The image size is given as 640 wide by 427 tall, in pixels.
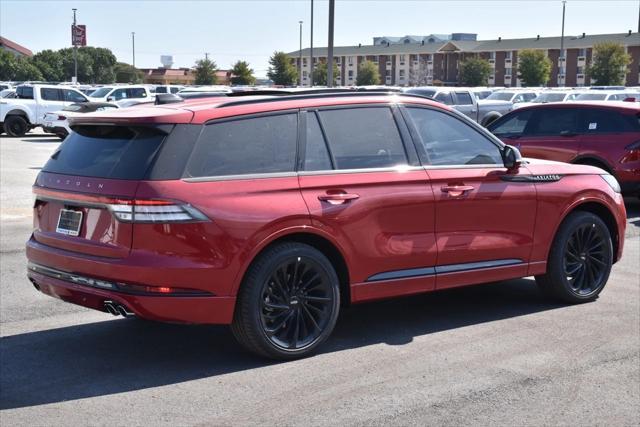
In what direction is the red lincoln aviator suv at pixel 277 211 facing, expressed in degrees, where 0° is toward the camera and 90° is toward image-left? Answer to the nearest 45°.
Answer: approximately 225°

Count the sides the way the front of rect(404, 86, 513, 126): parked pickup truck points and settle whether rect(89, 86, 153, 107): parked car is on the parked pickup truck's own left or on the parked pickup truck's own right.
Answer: on the parked pickup truck's own right

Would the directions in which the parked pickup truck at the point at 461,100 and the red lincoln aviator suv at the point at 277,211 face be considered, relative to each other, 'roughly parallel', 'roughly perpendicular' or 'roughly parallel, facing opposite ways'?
roughly parallel, facing opposite ways

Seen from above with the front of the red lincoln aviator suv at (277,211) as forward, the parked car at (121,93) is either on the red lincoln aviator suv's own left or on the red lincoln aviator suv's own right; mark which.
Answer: on the red lincoln aviator suv's own left

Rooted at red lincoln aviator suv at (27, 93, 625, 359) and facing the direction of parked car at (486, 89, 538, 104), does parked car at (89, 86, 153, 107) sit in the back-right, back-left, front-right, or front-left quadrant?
front-left

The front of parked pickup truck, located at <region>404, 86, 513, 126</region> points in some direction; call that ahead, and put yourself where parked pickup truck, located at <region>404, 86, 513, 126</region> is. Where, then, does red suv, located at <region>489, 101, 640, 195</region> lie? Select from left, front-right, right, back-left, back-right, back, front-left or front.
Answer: front-left

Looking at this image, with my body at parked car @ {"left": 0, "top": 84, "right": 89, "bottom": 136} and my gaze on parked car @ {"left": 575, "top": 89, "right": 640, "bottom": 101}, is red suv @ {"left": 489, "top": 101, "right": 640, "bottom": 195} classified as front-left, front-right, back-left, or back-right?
front-right

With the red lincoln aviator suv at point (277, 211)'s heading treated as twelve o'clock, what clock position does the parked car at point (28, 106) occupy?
The parked car is roughly at 10 o'clock from the red lincoln aviator suv.

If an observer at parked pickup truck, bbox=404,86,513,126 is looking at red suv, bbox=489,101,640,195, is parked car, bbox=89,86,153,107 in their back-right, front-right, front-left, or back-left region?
back-right

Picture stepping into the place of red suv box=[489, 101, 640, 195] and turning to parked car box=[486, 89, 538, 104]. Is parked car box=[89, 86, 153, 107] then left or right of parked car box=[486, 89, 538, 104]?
left

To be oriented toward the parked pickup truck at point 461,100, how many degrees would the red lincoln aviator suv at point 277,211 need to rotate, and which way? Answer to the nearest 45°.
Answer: approximately 45° to its left

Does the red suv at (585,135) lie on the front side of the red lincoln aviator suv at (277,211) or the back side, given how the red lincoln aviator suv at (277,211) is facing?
on the front side
